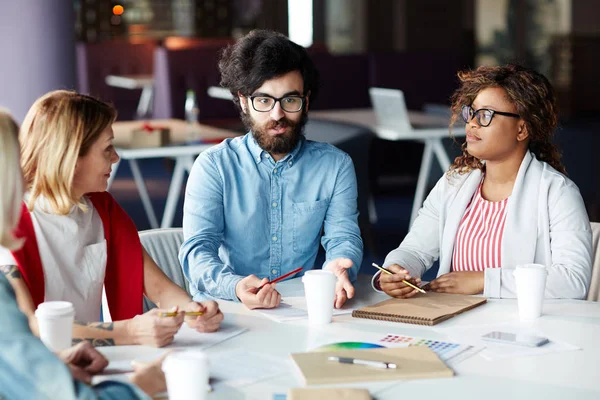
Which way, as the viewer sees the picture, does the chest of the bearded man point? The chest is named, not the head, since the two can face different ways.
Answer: toward the camera

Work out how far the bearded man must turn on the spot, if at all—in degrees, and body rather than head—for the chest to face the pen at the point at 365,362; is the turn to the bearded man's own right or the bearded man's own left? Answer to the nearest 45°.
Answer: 0° — they already face it

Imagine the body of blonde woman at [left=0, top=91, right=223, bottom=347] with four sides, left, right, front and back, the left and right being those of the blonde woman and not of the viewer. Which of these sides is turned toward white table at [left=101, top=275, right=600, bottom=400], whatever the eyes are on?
front

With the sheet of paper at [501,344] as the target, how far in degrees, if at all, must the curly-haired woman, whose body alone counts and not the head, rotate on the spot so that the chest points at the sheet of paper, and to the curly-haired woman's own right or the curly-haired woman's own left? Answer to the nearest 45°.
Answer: approximately 45° to the curly-haired woman's own left

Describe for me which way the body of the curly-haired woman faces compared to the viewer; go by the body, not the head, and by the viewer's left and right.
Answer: facing the viewer and to the left of the viewer

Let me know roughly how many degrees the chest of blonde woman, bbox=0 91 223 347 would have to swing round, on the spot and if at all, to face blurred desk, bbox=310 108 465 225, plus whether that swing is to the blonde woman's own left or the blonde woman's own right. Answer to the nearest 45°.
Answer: approximately 90° to the blonde woman's own left

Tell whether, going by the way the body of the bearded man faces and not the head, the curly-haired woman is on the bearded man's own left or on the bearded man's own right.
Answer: on the bearded man's own left

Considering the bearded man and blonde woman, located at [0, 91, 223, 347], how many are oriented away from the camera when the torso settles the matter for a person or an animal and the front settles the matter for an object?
0

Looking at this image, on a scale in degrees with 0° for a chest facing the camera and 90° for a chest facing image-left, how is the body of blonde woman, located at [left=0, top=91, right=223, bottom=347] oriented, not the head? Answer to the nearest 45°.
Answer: approximately 315°

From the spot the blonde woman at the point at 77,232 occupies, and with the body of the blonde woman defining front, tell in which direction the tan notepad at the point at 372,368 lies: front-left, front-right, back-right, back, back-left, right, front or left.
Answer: front

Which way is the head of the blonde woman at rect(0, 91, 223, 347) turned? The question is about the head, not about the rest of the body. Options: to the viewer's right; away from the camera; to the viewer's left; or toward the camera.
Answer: to the viewer's right

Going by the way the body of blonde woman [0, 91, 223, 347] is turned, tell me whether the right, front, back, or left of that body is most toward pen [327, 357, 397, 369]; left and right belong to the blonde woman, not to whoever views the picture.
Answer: front

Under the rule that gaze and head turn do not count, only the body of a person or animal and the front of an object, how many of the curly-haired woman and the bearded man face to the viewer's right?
0
